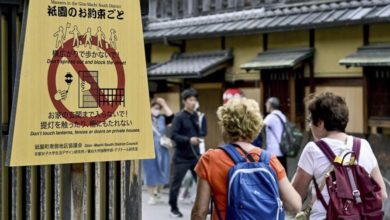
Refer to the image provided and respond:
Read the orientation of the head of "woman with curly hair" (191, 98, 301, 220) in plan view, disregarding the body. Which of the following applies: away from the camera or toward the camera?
away from the camera

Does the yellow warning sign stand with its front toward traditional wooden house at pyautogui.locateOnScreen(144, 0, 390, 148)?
no

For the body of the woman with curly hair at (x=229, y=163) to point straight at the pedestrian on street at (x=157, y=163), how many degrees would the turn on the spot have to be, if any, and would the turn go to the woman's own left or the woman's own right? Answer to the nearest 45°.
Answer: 0° — they already face them

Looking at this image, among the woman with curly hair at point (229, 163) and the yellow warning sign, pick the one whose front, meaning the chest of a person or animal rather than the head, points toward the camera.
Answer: the yellow warning sign

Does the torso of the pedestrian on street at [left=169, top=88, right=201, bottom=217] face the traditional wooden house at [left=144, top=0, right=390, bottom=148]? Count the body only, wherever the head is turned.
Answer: no

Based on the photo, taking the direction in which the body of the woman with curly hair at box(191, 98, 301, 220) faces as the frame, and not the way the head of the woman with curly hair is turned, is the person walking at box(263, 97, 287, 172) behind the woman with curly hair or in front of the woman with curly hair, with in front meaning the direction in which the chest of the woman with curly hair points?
in front

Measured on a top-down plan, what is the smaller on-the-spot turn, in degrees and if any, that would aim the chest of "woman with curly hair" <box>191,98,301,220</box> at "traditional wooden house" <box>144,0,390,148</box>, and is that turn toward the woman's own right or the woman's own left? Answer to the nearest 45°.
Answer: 0° — they already face it

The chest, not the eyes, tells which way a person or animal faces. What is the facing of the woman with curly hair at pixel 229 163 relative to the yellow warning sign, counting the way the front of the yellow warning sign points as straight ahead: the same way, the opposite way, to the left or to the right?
the opposite way

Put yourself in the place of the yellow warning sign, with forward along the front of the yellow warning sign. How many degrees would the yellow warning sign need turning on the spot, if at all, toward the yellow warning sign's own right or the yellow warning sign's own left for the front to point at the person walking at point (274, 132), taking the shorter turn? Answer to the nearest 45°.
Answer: approximately 135° to the yellow warning sign's own left

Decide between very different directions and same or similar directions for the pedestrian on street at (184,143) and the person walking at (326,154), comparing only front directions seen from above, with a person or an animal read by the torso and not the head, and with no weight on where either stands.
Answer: very different directions

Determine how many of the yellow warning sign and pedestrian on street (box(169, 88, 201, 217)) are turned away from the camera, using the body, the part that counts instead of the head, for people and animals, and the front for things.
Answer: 0

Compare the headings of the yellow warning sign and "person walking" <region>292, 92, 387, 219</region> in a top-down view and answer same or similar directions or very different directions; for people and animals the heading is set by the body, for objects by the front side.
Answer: very different directions

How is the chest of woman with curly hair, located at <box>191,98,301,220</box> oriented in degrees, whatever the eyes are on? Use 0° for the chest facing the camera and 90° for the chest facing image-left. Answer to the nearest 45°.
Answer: approximately 180°

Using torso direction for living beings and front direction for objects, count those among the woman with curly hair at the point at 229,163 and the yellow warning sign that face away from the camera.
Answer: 1

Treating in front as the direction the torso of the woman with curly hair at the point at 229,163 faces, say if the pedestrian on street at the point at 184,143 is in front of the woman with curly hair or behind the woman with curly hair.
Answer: in front

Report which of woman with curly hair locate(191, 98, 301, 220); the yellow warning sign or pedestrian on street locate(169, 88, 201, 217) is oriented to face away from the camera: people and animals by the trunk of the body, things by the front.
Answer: the woman with curly hair

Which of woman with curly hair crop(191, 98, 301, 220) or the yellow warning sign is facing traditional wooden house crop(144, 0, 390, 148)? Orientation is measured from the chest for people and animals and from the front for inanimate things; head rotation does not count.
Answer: the woman with curly hair

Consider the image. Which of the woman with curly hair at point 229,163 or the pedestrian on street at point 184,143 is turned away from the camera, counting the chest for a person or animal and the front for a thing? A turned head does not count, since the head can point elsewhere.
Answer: the woman with curly hair

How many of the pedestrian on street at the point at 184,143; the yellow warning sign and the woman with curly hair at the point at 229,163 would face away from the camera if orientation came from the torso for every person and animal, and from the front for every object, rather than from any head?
1

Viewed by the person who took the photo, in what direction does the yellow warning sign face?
facing the viewer

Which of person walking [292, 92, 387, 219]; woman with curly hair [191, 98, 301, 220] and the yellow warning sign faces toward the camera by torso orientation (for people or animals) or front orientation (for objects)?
the yellow warning sign

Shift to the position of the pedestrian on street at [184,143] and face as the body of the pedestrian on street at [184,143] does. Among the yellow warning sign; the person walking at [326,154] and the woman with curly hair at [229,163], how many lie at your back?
0
